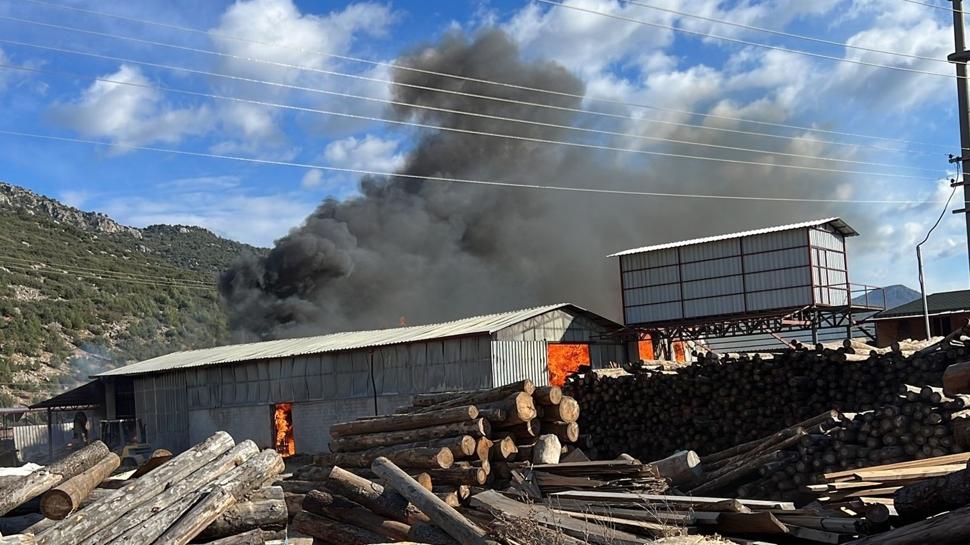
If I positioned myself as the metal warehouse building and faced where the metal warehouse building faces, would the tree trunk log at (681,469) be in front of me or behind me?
in front

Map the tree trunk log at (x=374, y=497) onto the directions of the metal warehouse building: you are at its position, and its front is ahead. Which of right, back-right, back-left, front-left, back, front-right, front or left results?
front-right

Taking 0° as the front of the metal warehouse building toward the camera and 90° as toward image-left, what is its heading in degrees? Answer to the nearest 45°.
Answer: approximately 315°

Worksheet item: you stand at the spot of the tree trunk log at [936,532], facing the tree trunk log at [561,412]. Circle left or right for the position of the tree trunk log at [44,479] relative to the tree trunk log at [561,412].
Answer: left

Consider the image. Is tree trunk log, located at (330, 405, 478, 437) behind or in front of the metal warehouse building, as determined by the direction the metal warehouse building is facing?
in front

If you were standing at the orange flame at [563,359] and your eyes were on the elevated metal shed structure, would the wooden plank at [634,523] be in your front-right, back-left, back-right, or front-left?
back-right

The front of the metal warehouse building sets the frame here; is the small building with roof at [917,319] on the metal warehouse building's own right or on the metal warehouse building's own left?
on the metal warehouse building's own left

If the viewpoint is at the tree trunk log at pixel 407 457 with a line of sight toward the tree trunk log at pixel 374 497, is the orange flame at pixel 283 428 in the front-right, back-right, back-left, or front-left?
back-right

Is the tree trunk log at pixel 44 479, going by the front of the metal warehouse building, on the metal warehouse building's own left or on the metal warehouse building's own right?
on the metal warehouse building's own right

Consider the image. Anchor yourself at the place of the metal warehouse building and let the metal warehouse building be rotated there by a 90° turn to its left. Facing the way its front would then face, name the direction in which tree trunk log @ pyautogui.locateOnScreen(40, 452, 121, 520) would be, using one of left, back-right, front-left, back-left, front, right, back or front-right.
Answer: back-right

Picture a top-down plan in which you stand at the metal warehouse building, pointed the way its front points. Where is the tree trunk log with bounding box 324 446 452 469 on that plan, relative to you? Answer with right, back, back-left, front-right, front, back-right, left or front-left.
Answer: front-right

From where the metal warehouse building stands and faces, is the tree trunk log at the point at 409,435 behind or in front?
in front
